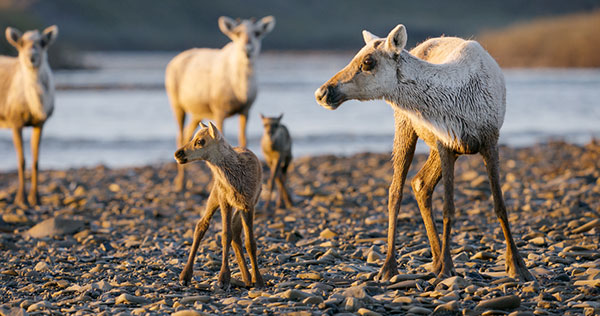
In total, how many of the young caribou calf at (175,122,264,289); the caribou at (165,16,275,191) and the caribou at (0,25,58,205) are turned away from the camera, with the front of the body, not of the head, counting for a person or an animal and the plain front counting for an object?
0

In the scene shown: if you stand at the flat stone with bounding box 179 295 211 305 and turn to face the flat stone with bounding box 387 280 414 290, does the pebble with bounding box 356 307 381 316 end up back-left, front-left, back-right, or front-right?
front-right

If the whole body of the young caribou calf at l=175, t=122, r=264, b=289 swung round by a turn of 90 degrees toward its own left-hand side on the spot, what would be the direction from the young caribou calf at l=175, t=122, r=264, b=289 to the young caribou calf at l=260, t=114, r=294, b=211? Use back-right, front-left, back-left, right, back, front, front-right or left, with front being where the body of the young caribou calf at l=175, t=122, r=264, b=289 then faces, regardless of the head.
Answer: back-left

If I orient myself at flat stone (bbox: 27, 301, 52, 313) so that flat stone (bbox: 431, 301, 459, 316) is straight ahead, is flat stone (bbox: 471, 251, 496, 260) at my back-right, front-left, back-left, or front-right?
front-left

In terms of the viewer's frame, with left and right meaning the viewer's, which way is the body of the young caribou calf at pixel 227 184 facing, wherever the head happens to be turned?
facing the viewer and to the left of the viewer

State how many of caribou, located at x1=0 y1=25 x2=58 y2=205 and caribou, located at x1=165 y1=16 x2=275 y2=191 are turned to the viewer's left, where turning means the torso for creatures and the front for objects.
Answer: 0

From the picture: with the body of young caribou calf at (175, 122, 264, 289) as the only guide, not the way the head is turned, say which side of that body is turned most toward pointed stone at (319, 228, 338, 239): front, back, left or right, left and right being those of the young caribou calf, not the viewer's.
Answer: back

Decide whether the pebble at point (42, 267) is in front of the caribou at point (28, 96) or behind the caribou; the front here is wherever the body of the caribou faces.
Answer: in front

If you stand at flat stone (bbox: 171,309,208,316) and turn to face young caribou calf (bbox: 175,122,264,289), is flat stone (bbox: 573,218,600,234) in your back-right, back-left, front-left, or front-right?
front-right

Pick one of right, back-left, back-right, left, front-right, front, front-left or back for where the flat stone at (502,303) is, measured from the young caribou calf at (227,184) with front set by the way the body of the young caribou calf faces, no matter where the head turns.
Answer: left

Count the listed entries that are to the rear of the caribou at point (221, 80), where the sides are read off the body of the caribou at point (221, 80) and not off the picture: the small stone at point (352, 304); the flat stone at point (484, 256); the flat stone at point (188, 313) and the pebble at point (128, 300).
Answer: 0

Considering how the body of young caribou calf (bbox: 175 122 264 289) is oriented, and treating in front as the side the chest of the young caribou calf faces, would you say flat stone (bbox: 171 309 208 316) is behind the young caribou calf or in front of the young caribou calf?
in front

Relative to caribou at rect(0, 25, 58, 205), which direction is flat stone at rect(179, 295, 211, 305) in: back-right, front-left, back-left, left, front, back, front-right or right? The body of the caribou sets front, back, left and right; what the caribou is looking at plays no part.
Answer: front-right

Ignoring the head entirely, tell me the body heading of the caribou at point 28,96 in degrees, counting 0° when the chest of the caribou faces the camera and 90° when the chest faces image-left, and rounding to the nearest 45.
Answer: approximately 315°

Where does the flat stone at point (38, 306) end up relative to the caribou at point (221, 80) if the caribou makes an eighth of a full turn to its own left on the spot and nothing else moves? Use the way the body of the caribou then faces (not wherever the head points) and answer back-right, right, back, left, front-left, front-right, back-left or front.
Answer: right

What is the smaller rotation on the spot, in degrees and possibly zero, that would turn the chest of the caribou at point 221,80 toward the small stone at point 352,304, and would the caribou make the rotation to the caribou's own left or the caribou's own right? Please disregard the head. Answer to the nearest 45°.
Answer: approximately 45° to the caribou's own right

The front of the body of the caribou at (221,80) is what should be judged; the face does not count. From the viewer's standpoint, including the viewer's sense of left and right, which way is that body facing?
facing the viewer and to the right of the viewer

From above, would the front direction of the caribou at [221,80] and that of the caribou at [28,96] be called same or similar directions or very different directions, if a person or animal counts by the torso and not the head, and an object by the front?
same or similar directions
